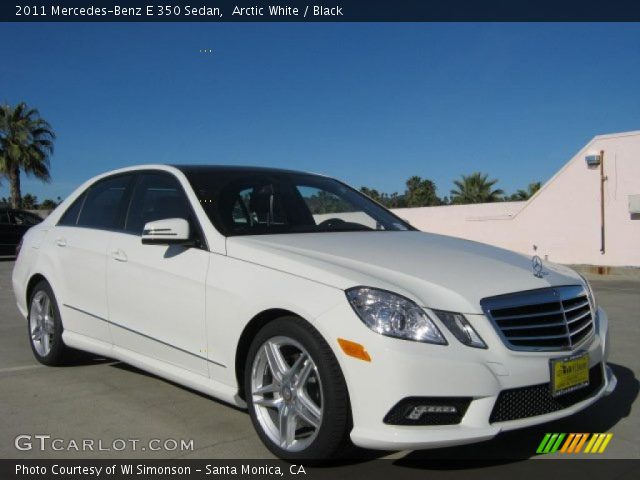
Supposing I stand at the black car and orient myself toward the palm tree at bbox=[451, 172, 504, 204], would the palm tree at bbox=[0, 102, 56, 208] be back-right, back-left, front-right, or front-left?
front-left

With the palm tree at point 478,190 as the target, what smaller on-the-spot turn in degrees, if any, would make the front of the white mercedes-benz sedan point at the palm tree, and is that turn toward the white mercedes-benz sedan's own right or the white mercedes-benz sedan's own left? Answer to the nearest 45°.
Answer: approximately 135° to the white mercedes-benz sedan's own left

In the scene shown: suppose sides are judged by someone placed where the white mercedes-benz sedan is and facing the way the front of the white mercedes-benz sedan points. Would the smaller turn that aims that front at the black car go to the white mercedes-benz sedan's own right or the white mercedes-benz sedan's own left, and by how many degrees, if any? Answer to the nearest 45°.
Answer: approximately 180°

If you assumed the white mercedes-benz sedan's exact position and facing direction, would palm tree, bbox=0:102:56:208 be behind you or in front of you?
behind

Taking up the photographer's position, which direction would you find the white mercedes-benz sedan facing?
facing the viewer and to the right of the viewer
